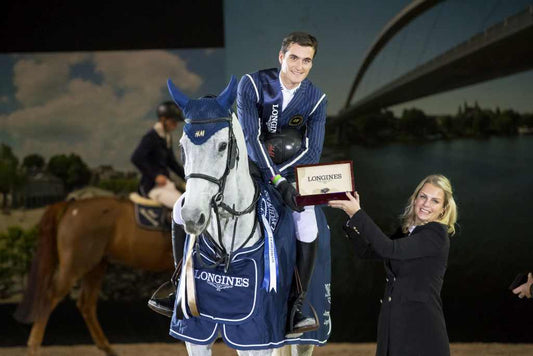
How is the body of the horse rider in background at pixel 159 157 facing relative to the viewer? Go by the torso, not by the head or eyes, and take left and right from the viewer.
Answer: facing to the right of the viewer

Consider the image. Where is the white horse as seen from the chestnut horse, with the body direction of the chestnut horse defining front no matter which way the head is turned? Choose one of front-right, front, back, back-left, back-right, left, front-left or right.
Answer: right

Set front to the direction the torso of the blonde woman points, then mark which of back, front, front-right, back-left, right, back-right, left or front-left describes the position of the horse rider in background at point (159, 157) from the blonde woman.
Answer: right

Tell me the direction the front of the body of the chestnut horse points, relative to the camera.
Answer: to the viewer's right

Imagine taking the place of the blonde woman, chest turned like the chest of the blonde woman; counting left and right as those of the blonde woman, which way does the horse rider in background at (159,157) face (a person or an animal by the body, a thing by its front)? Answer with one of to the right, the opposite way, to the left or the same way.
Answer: the opposite way

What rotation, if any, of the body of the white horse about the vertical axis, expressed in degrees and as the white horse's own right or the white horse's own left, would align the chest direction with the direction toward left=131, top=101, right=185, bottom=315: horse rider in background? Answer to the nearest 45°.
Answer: approximately 135° to the white horse's own right

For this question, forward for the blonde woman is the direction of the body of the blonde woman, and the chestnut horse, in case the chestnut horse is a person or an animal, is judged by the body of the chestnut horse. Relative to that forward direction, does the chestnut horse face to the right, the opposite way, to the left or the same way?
the opposite way

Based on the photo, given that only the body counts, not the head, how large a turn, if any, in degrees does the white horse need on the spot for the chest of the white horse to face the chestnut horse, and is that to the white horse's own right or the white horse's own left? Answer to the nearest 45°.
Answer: approximately 90° to the white horse's own right
